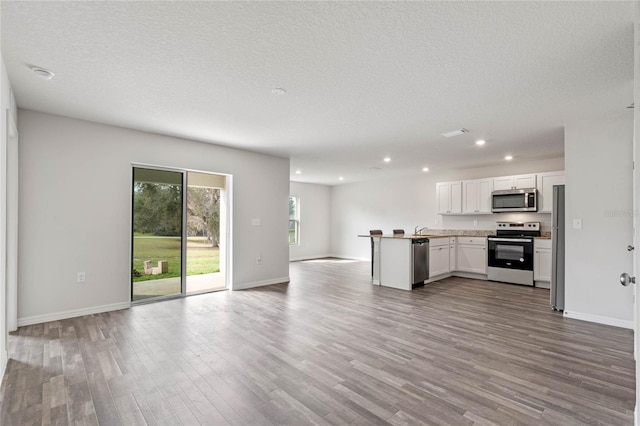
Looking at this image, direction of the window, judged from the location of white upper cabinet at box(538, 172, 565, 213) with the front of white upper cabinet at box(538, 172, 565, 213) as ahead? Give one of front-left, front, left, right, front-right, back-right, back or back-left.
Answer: right

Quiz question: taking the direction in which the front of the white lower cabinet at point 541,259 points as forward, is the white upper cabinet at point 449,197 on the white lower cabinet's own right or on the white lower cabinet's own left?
on the white lower cabinet's own right

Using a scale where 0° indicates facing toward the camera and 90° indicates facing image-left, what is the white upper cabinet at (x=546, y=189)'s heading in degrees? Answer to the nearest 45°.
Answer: approximately 0°

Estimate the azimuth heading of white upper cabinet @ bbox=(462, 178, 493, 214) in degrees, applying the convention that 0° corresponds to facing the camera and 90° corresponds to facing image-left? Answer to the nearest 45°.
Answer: approximately 0°
